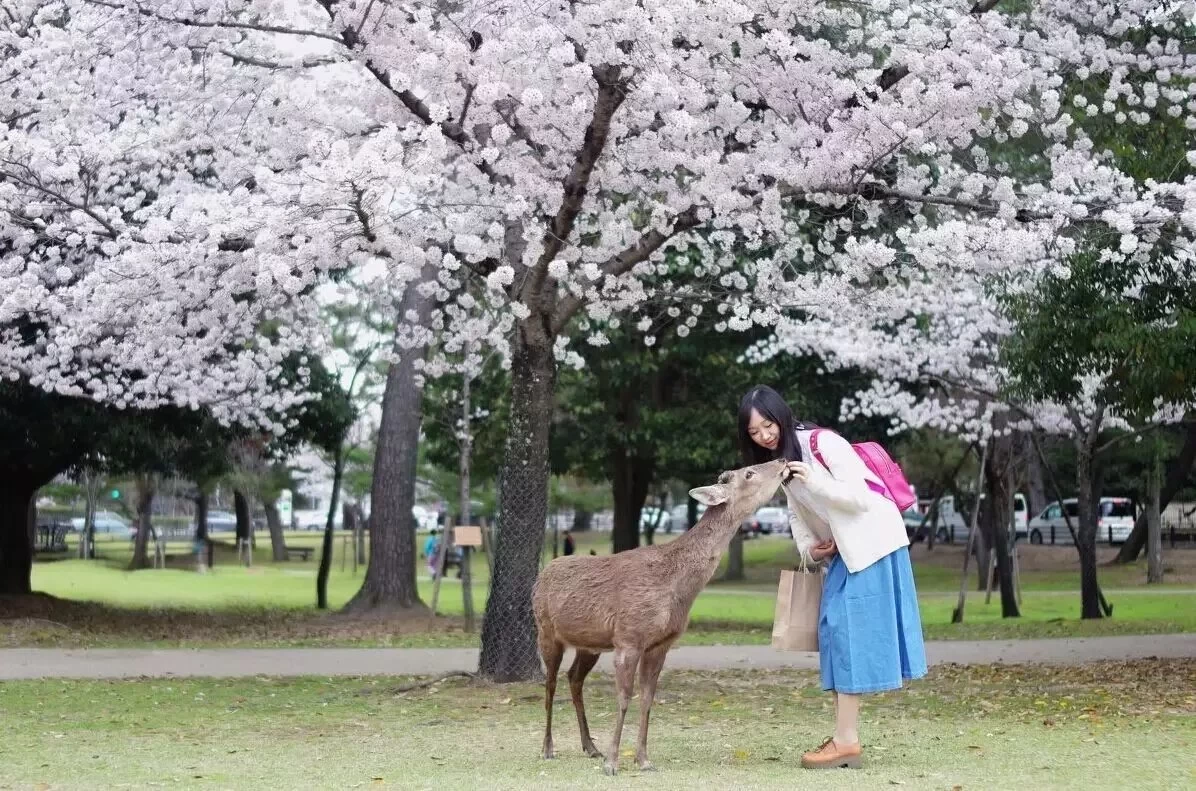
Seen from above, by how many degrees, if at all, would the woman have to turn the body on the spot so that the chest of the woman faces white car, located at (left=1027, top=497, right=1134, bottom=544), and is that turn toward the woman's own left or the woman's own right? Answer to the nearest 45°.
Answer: approximately 90° to the woman's own right

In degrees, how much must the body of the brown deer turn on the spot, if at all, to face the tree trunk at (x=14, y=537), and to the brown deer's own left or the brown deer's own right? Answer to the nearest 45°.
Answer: approximately 180°

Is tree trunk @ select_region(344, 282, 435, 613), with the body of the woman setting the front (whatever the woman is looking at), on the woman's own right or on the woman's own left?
on the woman's own right

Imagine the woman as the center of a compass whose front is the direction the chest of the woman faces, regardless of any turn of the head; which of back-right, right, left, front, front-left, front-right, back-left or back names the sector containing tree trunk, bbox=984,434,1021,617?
right

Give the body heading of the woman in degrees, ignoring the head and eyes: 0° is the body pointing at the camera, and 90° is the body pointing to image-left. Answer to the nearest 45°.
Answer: approximately 90°

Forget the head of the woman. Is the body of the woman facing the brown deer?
yes

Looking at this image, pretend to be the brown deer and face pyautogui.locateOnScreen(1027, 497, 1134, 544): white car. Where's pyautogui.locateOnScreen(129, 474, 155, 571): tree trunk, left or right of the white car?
left

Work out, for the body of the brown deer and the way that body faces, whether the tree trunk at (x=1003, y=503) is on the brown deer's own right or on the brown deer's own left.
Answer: on the brown deer's own left

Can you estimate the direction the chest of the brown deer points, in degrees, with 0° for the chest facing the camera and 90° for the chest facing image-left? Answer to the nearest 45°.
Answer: approximately 315°

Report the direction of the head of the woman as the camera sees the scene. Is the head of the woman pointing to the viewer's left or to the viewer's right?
to the viewer's left
